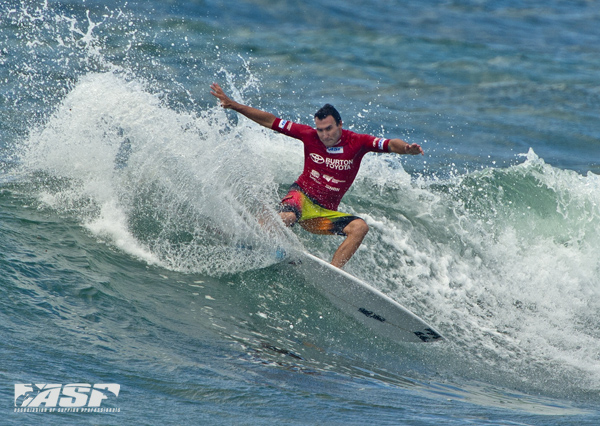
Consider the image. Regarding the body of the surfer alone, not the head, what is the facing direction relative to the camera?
toward the camera

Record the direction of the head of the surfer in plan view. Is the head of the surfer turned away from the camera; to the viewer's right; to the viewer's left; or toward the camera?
toward the camera
